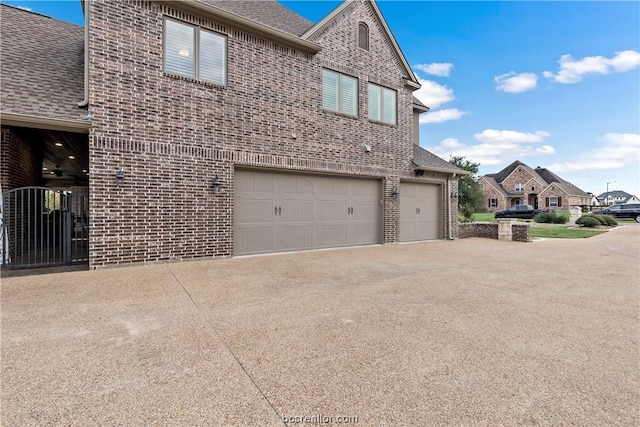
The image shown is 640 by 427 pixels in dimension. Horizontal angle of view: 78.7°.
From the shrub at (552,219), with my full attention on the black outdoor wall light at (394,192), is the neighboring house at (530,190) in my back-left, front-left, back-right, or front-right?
back-right

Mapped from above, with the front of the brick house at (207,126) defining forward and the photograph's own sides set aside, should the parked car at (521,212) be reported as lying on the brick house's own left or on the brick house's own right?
on the brick house's own left
